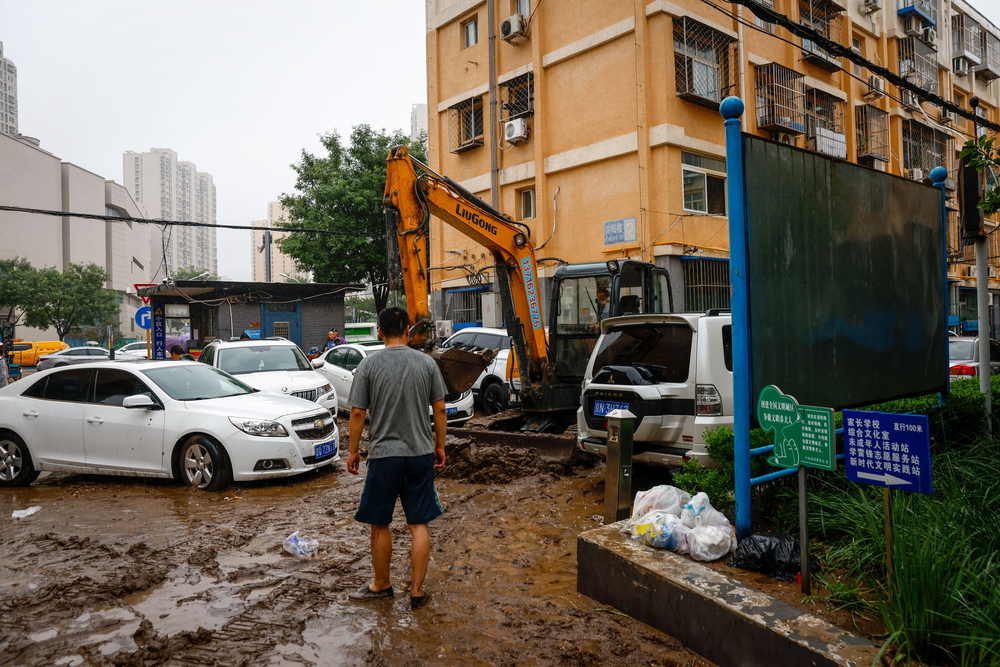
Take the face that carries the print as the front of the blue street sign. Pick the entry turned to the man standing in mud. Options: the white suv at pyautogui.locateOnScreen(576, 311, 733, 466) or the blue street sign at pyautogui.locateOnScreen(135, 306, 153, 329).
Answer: the blue street sign

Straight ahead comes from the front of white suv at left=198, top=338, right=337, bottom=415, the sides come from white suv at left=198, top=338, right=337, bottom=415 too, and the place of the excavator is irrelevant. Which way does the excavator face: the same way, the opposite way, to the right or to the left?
to the right

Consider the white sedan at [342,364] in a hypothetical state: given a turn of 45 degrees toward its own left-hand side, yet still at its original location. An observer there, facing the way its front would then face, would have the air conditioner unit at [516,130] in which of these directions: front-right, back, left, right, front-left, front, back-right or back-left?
front-left

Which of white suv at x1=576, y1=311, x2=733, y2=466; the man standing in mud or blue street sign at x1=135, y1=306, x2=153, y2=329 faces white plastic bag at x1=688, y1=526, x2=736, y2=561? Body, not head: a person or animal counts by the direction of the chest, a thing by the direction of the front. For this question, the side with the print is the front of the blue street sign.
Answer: the blue street sign

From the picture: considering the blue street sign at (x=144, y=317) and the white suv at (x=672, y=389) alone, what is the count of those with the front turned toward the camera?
1

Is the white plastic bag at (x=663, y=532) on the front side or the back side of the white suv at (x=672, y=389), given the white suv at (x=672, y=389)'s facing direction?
on the back side

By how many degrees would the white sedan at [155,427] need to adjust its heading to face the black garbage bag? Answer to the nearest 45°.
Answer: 0° — it already faces it

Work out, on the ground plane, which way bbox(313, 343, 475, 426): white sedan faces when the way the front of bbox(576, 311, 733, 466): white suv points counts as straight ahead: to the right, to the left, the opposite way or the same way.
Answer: to the right

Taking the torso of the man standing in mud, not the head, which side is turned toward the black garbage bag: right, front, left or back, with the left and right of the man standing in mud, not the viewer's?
right

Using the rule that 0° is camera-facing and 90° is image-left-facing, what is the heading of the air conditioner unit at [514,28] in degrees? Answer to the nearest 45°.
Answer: approximately 45°

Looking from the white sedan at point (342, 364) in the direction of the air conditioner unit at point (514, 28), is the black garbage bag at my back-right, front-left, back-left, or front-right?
back-right

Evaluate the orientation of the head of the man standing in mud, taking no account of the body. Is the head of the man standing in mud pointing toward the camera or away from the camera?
away from the camera

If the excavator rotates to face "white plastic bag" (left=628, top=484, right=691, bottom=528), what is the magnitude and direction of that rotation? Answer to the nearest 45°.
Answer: approximately 45° to its left

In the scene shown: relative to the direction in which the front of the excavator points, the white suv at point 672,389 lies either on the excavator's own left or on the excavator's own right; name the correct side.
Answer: on the excavator's own left

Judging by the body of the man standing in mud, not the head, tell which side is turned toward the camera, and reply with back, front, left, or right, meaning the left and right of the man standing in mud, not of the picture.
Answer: back

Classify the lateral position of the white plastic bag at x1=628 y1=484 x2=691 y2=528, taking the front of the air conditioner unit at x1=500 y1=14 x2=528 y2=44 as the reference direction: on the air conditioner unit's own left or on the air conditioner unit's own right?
on the air conditioner unit's own left
